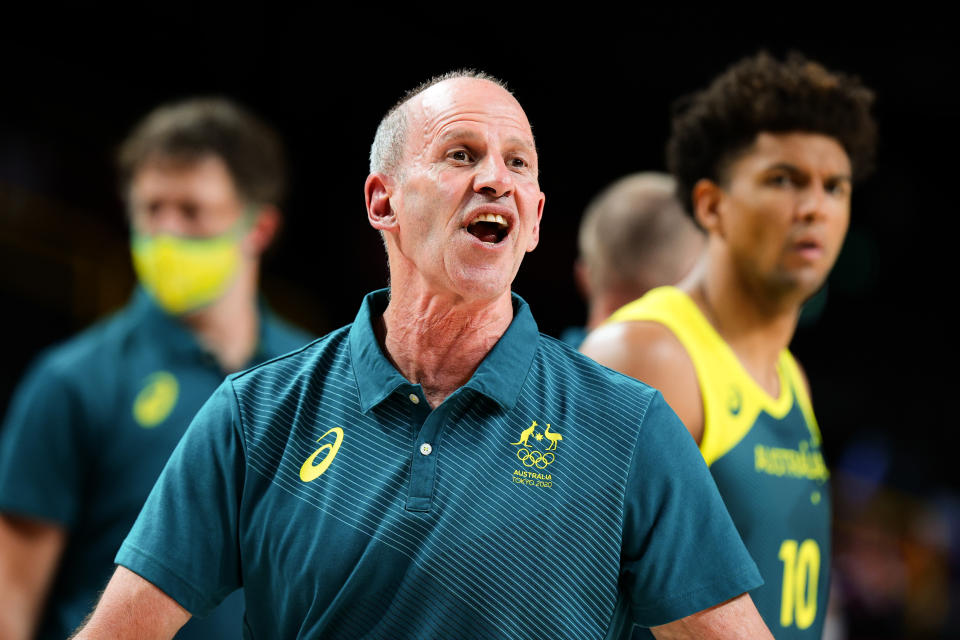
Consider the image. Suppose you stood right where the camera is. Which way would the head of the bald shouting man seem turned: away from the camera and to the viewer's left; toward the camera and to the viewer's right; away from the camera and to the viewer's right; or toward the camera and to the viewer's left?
toward the camera and to the viewer's right

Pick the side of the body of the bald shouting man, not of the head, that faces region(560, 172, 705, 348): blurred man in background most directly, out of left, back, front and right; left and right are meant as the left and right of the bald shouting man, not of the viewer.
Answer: back

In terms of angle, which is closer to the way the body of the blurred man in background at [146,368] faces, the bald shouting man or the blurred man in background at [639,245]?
the bald shouting man

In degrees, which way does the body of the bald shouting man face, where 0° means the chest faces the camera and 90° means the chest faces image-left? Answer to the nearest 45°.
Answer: approximately 0°

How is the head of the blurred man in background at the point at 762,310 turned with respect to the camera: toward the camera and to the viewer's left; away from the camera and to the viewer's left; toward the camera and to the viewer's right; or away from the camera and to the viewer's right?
toward the camera and to the viewer's right

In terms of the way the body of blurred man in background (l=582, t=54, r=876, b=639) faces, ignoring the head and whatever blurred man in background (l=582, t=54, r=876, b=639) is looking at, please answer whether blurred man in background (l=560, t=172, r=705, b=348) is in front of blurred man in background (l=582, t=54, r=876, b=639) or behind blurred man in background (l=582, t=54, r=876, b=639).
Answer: behind

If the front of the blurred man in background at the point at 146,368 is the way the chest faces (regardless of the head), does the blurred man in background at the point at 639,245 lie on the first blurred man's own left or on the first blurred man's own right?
on the first blurred man's own left

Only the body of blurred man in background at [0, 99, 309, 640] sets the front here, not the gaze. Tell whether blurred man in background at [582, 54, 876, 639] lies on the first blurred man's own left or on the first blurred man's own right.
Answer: on the first blurred man's own left

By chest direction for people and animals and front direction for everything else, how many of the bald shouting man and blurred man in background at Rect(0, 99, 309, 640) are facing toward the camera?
2

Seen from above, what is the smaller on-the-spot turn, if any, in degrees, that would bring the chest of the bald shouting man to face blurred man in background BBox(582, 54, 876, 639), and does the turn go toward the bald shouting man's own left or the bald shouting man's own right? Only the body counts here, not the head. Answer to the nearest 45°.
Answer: approximately 135° to the bald shouting man's own left
